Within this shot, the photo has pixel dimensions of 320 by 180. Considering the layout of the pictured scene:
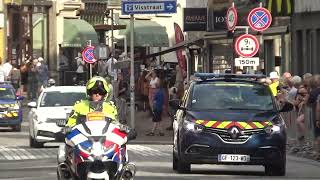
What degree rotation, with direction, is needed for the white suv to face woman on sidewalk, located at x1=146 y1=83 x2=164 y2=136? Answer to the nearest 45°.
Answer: approximately 90° to its left

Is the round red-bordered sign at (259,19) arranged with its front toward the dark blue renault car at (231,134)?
yes

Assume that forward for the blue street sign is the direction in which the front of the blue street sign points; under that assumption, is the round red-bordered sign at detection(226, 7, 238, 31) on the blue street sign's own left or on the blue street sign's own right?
on the blue street sign's own left

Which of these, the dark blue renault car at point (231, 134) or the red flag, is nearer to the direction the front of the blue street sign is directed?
the dark blue renault car

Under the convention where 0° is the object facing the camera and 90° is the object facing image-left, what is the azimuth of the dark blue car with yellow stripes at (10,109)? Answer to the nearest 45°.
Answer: approximately 0°
